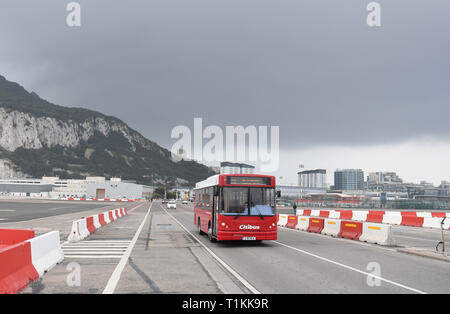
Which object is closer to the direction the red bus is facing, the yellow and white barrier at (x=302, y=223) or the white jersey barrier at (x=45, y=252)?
the white jersey barrier

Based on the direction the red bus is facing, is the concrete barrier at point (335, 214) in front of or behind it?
behind

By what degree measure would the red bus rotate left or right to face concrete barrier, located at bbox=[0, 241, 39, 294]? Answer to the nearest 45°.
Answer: approximately 45° to its right

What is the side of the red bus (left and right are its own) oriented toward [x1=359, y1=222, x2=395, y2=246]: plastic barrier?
left

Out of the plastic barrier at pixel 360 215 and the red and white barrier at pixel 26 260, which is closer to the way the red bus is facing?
the red and white barrier

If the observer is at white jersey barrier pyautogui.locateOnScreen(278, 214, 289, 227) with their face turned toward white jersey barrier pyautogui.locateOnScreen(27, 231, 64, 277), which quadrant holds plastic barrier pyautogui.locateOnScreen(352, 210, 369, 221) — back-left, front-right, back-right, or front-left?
back-left

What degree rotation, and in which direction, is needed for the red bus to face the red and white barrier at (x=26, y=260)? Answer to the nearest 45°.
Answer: approximately 45° to its right

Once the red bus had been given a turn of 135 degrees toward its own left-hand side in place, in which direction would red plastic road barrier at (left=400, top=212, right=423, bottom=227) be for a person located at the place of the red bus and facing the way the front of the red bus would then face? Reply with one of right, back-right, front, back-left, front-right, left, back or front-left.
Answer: front

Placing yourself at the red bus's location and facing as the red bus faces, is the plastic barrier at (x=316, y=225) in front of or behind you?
behind

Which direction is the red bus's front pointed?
toward the camera

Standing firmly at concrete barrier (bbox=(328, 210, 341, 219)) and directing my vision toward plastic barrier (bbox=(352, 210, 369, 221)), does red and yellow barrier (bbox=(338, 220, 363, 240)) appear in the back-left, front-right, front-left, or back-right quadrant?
front-right

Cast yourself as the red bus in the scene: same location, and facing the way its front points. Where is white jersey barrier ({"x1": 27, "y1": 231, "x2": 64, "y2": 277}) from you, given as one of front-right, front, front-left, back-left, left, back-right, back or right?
front-right
